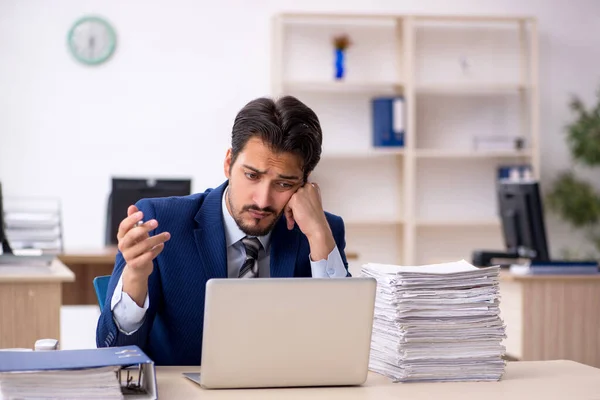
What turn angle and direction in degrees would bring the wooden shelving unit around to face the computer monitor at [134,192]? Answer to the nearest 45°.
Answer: approximately 45° to its right

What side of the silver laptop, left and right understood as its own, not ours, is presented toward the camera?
back

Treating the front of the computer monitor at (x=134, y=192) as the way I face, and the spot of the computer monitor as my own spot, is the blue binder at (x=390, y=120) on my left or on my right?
on my right

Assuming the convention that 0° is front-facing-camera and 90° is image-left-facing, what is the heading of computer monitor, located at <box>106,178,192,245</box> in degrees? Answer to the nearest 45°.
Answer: approximately 180°

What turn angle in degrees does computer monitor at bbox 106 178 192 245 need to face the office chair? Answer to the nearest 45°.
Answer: approximately 180°
